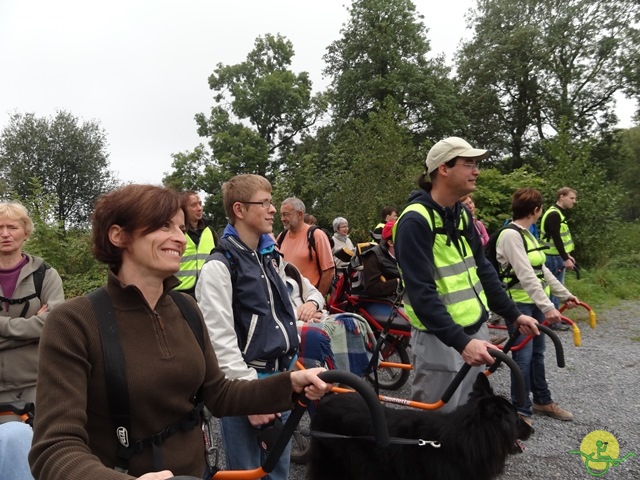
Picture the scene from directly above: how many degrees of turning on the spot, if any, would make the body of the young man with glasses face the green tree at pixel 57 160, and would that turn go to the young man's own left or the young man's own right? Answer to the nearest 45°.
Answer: approximately 135° to the young man's own left

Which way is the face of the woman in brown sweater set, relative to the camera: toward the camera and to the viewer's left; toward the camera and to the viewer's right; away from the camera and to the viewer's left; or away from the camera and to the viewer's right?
toward the camera and to the viewer's right

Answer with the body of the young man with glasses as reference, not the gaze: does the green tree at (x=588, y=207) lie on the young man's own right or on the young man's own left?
on the young man's own left

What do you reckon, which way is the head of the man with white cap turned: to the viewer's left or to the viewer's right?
to the viewer's right

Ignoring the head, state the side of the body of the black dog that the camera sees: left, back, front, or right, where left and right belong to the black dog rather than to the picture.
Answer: right

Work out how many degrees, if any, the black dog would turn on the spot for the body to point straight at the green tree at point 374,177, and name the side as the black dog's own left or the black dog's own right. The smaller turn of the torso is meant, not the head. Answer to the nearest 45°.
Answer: approximately 90° to the black dog's own left

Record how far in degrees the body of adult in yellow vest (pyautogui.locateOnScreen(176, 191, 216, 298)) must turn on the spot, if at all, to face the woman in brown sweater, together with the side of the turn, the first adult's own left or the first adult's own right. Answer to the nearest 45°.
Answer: approximately 45° to the first adult's own right

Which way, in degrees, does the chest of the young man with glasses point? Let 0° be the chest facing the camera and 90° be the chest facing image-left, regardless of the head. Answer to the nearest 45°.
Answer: approximately 315°

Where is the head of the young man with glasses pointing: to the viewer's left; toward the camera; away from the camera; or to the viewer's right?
to the viewer's right

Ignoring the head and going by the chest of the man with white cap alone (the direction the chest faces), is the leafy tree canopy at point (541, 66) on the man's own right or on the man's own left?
on the man's own left

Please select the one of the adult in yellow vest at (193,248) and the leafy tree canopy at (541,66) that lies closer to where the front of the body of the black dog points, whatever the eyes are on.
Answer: the leafy tree canopy
